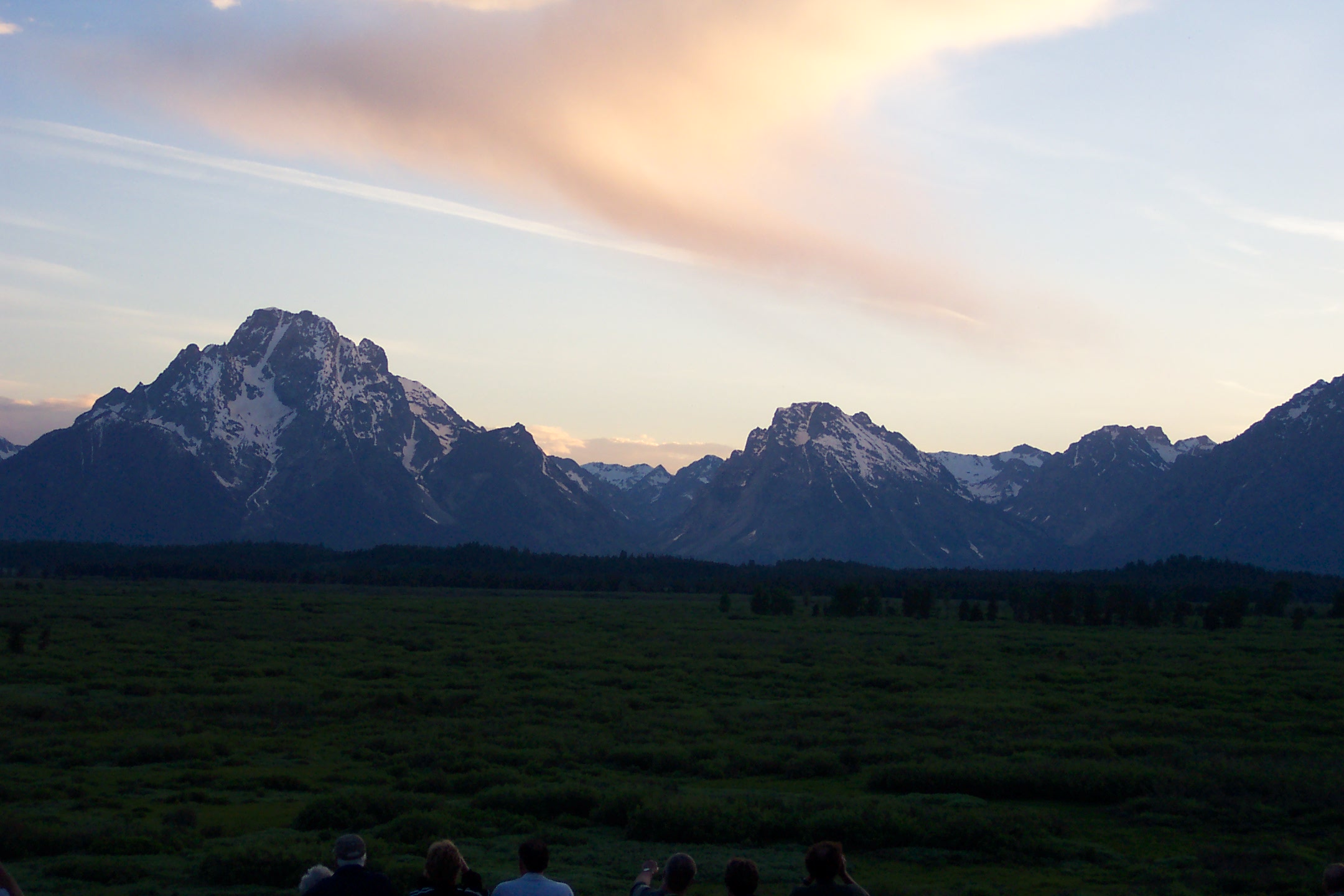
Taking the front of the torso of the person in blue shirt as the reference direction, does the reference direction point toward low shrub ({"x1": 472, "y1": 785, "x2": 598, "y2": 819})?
yes

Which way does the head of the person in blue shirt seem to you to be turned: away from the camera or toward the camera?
away from the camera

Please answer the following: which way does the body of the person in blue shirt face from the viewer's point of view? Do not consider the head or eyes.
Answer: away from the camera

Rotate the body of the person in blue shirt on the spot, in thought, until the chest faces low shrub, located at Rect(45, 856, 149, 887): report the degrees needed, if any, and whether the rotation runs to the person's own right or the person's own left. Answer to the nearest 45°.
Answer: approximately 45° to the person's own left

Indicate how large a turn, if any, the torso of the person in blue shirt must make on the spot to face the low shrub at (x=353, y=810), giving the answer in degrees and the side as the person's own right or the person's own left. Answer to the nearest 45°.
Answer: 0° — they already face it
